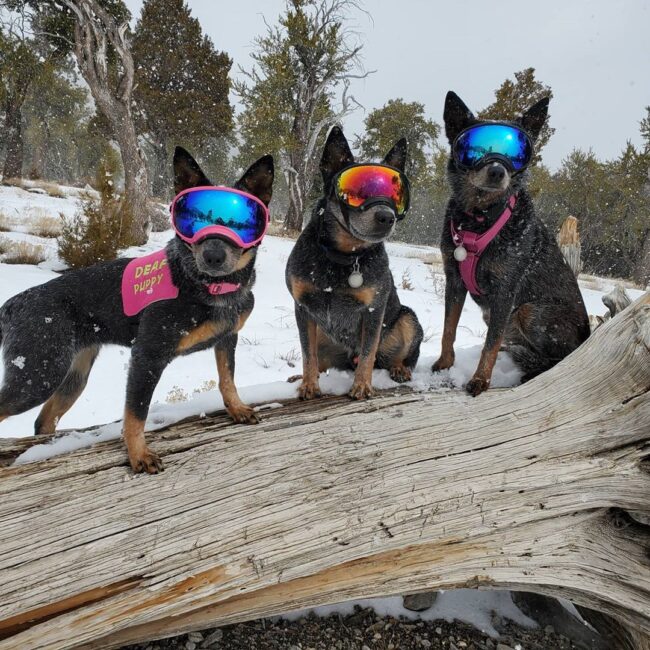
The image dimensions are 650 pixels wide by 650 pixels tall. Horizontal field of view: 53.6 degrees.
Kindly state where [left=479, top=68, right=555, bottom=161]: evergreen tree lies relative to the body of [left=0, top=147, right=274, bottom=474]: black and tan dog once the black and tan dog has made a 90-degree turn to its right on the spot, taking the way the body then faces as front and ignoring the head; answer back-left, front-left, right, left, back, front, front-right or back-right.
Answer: back

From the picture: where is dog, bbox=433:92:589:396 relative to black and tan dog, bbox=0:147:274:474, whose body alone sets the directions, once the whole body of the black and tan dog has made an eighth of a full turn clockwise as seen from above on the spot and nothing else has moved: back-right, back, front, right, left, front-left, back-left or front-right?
left

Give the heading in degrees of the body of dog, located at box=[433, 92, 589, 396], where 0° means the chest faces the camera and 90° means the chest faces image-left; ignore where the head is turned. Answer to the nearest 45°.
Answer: approximately 45°

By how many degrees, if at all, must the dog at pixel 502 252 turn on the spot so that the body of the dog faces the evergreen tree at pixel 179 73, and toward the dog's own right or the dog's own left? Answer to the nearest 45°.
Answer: approximately 90° to the dog's own right

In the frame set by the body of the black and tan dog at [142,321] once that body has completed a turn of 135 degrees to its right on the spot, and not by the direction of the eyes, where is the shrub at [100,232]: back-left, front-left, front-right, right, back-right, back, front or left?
right

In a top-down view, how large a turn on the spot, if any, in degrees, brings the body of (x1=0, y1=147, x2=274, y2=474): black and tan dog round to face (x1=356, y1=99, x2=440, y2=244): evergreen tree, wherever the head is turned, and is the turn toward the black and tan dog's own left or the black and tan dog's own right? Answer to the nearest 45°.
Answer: approximately 90° to the black and tan dog's own left

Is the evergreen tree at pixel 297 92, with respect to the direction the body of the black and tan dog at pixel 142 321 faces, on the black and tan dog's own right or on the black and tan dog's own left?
on the black and tan dog's own left

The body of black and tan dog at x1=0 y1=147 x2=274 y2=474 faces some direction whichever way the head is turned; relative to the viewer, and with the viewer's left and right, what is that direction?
facing the viewer and to the right of the viewer

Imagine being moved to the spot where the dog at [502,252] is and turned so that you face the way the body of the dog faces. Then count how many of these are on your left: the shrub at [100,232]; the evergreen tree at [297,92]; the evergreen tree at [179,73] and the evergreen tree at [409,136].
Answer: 0

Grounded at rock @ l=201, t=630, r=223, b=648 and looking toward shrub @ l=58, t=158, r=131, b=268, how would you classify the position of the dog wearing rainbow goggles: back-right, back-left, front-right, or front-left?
front-right

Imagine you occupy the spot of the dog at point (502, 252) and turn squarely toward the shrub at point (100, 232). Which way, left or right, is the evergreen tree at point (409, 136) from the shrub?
right

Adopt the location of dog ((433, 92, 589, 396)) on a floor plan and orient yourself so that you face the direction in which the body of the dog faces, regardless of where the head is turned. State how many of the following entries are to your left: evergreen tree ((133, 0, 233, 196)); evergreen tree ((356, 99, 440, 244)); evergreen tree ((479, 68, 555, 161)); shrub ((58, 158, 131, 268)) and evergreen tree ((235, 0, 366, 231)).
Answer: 0

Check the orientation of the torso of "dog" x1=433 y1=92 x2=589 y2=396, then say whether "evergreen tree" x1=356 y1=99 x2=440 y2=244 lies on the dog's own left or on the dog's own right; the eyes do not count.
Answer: on the dog's own right

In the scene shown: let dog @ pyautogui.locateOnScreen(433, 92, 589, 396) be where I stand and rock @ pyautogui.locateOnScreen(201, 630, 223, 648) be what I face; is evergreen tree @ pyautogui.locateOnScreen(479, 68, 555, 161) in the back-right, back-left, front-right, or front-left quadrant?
back-right

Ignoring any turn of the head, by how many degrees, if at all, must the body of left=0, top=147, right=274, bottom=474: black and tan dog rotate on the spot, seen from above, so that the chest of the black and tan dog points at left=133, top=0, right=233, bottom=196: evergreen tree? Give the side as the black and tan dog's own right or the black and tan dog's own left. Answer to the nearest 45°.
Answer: approximately 135° to the black and tan dog's own left

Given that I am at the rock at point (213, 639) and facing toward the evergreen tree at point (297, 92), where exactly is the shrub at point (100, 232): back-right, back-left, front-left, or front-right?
front-left
